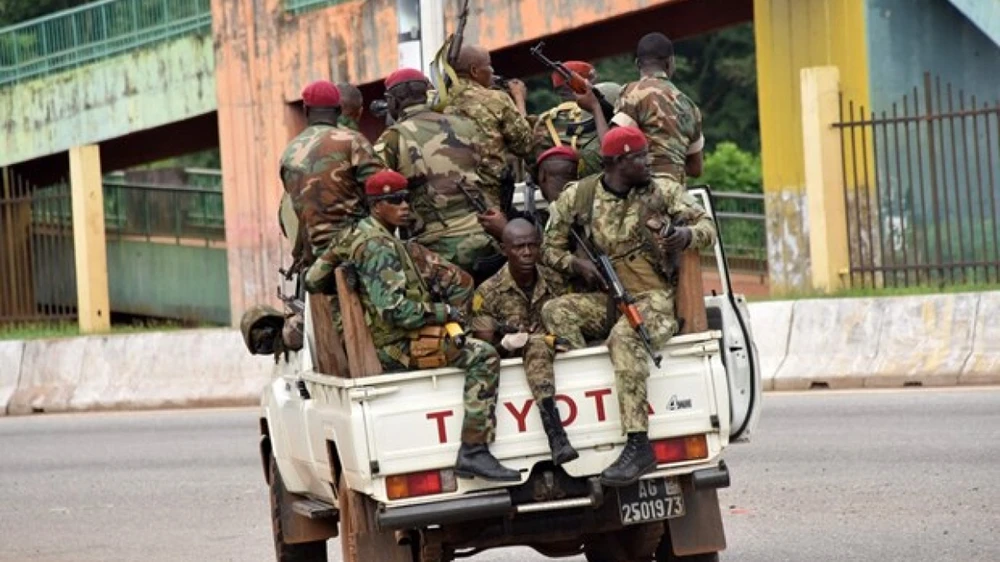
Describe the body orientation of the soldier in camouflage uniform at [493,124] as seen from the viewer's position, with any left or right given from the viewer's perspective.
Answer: facing away from the viewer and to the right of the viewer

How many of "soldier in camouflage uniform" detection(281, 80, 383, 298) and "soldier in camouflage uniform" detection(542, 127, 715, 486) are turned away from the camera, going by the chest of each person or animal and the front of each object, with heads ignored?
1

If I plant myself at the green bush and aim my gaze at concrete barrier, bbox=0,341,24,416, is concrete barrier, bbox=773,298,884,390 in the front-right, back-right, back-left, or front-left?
front-left

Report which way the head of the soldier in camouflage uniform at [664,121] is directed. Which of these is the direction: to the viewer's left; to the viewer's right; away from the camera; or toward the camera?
away from the camera

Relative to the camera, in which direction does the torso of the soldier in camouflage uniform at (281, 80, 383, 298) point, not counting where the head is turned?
away from the camera

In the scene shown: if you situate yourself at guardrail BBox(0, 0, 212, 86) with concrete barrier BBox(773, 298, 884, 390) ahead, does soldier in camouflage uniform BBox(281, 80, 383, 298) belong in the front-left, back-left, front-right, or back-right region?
front-right

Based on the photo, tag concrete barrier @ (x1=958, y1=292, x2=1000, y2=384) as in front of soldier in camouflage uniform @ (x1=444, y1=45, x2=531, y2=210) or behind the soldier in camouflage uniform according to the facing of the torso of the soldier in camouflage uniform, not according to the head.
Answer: in front

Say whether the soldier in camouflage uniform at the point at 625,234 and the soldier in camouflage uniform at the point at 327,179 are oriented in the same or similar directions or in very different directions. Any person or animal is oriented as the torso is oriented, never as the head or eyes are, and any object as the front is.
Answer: very different directions

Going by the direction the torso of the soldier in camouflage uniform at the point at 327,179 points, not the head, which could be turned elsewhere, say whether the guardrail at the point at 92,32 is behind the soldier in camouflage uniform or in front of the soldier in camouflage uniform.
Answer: in front

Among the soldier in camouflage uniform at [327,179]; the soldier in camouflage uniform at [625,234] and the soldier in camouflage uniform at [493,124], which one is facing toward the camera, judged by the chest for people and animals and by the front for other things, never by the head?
the soldier in camouflage uniform at [625,234]

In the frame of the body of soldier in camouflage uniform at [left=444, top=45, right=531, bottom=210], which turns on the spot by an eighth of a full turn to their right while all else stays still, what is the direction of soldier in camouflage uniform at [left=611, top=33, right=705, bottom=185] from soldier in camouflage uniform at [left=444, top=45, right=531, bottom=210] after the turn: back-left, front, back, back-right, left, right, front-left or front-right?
front

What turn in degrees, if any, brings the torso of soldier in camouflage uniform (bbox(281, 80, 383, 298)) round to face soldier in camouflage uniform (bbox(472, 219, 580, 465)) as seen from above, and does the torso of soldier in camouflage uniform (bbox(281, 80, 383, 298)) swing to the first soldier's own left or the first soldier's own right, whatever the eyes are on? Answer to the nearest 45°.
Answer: approximately 135° to the first soldier's own right

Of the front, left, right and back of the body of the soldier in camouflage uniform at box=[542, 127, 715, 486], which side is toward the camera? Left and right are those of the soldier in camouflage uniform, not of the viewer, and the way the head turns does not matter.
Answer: front

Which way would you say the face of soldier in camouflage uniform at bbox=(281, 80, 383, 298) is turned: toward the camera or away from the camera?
away from the camera
